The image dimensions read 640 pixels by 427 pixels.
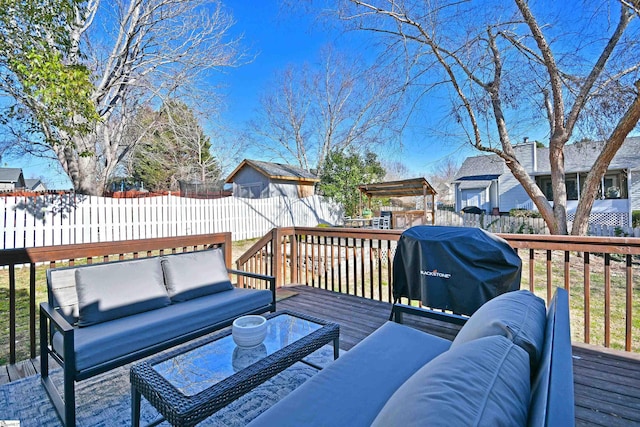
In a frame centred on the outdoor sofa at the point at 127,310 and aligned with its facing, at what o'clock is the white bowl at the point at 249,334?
The white bowl is roughly at 12 o'clock from the outdoor sofa.

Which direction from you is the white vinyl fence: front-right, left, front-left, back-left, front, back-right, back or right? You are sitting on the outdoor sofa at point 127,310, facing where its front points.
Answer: back-left

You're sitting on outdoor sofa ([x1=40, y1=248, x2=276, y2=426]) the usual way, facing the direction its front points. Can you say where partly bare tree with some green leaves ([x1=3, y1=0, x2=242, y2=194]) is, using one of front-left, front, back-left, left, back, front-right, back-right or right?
back-left

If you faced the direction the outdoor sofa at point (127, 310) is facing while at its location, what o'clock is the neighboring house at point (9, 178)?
The neighboring house is roughly at 7 o'clock from the outdoor sofa.

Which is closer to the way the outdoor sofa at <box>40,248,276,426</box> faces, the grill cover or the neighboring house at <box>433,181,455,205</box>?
the grill cover

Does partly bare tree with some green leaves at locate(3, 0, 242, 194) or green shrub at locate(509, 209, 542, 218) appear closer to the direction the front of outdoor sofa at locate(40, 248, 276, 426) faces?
the green shrub

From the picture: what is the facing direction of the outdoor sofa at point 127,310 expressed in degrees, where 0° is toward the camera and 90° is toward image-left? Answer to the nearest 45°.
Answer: approximately 315°

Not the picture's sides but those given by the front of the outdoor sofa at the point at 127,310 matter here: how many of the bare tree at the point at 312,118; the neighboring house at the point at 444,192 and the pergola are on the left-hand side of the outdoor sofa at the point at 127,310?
3

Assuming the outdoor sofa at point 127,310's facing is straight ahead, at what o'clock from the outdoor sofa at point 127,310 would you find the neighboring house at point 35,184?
The neighboring house is roughly at 7 o'clock from the outdoor sofa.

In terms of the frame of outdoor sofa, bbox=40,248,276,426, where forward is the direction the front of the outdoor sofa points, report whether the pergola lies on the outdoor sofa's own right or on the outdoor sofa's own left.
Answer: on the outdoor sofa's own left

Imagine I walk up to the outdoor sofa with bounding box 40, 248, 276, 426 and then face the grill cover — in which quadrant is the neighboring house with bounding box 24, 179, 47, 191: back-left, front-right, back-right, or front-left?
back-left

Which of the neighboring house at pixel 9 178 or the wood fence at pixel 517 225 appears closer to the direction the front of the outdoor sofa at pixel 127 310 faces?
the wood fence

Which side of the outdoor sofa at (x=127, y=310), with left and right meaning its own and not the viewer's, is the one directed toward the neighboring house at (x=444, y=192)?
left

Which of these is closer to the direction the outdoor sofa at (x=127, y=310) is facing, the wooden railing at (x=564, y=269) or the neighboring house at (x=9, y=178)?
the wooden railing

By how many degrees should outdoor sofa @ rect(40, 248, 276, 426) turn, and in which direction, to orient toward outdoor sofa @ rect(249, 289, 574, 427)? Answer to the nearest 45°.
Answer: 0° — it already faces it
